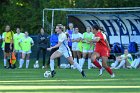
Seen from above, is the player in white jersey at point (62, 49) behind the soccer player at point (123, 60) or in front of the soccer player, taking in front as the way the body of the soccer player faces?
in front

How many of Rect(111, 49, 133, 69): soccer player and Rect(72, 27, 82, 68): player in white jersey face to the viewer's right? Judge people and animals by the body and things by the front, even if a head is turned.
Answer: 0

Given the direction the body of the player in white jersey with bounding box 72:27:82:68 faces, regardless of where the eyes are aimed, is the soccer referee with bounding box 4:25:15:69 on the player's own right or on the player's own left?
on the player's own right

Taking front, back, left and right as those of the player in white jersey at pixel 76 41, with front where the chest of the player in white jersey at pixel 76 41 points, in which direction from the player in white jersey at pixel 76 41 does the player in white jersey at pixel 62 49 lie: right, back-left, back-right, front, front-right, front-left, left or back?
front

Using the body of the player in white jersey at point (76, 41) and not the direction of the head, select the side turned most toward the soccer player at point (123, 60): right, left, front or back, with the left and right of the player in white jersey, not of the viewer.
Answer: left

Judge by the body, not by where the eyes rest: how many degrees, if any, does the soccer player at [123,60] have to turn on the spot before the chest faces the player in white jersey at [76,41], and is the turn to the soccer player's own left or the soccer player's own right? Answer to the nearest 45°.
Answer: approximately 45° to the soccer player's own right

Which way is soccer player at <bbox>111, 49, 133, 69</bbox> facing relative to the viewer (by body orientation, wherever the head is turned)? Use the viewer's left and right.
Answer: facing the viewer and to the left of the viewer

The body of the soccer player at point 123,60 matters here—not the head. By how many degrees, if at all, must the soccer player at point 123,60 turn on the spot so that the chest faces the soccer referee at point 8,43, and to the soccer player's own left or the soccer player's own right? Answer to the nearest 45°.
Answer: approximately 45° to the soccer player's own right

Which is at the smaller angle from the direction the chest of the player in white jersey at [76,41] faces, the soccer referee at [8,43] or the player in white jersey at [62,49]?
the player in white jersey

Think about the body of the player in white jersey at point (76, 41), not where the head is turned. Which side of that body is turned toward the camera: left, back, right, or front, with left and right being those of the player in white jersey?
front
